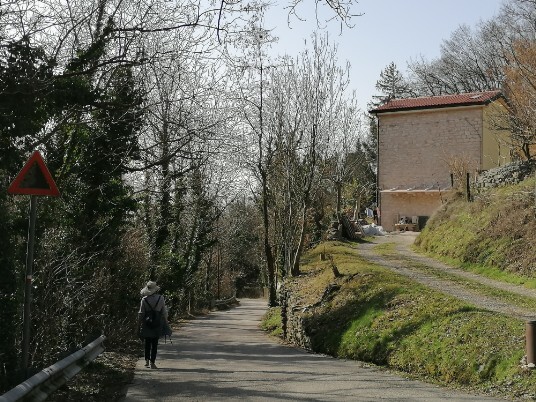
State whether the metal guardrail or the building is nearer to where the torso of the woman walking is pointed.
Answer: the building

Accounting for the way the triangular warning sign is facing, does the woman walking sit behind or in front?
behind

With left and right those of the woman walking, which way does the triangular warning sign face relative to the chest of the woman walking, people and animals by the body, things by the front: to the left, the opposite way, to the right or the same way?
the opposite way

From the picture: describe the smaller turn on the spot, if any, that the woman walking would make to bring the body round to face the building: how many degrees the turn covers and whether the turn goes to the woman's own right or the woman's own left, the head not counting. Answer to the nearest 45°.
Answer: approximately 45° to the woman's own right

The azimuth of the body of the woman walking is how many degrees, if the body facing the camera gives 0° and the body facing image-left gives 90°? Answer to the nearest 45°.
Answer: approximately 180°

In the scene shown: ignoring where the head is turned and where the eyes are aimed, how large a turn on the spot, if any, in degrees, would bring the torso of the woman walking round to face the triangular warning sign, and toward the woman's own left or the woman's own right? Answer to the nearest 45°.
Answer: approximately 180°

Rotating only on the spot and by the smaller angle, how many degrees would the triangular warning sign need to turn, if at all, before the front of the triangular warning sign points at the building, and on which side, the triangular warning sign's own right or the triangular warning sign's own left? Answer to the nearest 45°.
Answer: approximately 135° to the triangular warning sign's own left

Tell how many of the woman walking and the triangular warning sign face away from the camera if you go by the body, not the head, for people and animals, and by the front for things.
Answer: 1

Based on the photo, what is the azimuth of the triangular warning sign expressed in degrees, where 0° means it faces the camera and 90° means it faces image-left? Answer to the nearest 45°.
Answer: approximately 0°
